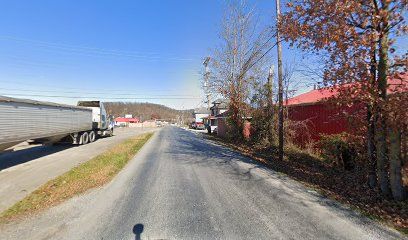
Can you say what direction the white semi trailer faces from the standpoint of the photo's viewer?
facing away from the viewer and to the right of the viewer

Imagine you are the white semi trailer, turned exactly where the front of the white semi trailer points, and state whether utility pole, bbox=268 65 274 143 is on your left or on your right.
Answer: on your right

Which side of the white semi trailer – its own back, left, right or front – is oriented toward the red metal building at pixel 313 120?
right
